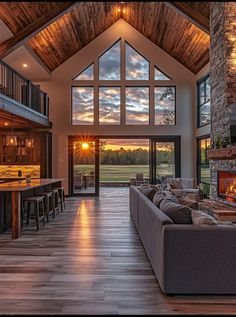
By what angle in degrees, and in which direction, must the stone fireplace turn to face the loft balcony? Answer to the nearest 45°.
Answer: approximately 45° to its right

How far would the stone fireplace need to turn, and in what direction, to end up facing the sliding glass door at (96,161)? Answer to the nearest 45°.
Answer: approximately 90° to its right

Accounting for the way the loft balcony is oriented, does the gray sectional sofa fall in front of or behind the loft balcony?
in front

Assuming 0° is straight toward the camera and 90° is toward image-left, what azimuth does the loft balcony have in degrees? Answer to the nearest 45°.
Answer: approximately 315°

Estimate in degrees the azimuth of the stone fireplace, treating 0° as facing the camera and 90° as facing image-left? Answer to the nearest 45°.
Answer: approximately 45°

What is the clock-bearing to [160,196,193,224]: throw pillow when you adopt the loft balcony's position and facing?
The throw pillow is roughly at 1 o'clock from the loft balcony.

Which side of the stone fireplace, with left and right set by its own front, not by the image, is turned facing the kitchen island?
front

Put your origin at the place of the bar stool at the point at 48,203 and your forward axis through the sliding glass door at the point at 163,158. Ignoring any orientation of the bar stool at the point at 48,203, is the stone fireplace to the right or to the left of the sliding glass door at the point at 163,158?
right

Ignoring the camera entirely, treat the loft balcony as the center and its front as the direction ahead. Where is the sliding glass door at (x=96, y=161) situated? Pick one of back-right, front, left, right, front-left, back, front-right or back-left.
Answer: left

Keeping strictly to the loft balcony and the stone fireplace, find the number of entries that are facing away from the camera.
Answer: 0

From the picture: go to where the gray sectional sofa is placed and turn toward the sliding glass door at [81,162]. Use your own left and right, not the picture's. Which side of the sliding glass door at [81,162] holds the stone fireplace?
right

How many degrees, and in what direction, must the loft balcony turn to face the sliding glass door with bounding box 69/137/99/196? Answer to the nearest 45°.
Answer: approximately 90° to its left
